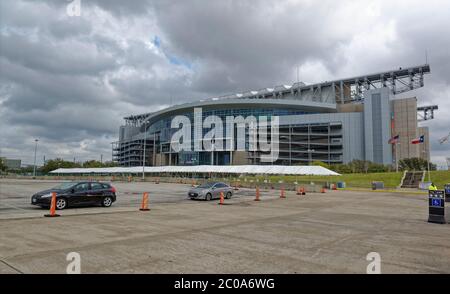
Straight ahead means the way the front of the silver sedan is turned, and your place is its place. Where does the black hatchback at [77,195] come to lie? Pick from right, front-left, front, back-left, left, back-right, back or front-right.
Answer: front

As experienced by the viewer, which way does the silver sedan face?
facing the viewer and to the left of the viewer
